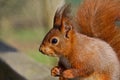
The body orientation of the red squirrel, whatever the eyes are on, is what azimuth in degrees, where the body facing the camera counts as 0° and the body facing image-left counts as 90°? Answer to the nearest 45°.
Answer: approximately 90°
